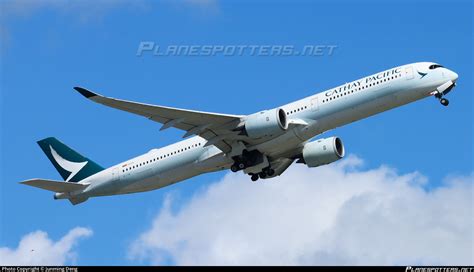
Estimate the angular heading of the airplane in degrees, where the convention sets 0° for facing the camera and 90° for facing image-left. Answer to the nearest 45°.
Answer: approximately 315°
